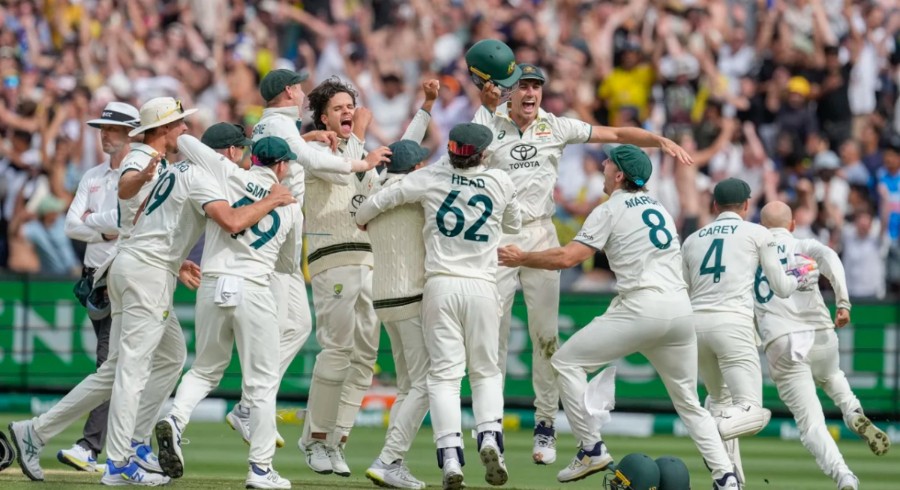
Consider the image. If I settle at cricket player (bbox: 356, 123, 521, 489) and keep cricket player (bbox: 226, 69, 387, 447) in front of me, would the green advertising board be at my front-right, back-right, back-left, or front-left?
front-right

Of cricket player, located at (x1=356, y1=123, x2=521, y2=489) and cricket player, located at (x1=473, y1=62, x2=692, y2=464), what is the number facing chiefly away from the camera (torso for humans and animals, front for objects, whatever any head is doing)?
1

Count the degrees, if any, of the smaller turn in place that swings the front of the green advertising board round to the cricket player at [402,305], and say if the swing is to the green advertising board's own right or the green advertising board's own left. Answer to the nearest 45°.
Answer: approximately 45° to the green advertising board's own left

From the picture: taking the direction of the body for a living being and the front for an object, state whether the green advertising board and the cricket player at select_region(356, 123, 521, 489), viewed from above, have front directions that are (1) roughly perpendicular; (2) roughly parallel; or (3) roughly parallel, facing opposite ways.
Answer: roughly parallel, facing opposite ways

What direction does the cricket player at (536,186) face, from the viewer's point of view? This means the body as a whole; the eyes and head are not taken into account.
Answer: toward the camera

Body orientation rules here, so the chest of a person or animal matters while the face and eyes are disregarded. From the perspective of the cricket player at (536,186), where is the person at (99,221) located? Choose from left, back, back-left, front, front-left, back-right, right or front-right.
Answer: right

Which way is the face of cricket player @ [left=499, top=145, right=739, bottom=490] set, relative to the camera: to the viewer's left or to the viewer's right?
to the viewer's left

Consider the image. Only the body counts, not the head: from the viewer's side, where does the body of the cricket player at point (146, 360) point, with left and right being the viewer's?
facing to the right of the viewer

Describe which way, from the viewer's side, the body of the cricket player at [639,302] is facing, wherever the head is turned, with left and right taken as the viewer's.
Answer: facing away from the viewer and to the left of the viewer

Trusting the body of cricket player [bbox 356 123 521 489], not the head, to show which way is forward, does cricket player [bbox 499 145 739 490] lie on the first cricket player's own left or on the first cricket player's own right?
on the first cricket player's own right

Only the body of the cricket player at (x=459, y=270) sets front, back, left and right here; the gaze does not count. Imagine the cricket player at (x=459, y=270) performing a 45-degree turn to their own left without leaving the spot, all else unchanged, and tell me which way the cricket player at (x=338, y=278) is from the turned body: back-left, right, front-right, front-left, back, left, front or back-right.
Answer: front

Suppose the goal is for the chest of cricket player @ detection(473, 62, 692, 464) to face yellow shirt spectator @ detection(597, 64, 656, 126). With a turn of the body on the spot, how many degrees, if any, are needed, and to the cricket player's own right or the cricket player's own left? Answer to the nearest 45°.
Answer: approximately 180°

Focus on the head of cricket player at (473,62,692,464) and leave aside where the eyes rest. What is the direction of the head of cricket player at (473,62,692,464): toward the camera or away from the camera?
toward the camera

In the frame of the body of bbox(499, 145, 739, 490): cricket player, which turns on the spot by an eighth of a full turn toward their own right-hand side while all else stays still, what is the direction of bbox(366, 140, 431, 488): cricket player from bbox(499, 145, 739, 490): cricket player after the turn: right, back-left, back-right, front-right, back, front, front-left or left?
left

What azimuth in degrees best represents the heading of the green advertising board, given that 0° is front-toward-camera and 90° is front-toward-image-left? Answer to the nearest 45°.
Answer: approximately 0°
